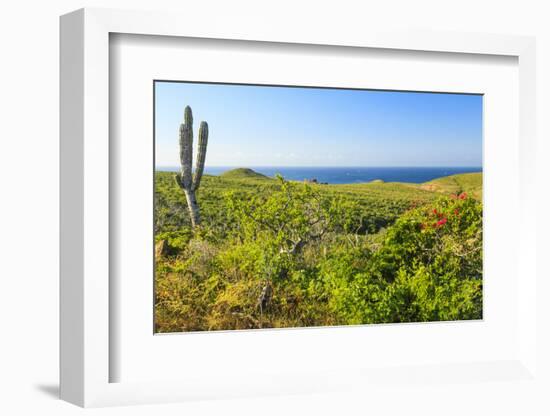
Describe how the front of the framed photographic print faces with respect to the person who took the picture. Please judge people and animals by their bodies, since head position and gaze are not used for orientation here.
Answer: facing the viewer and to the right of the viewer
